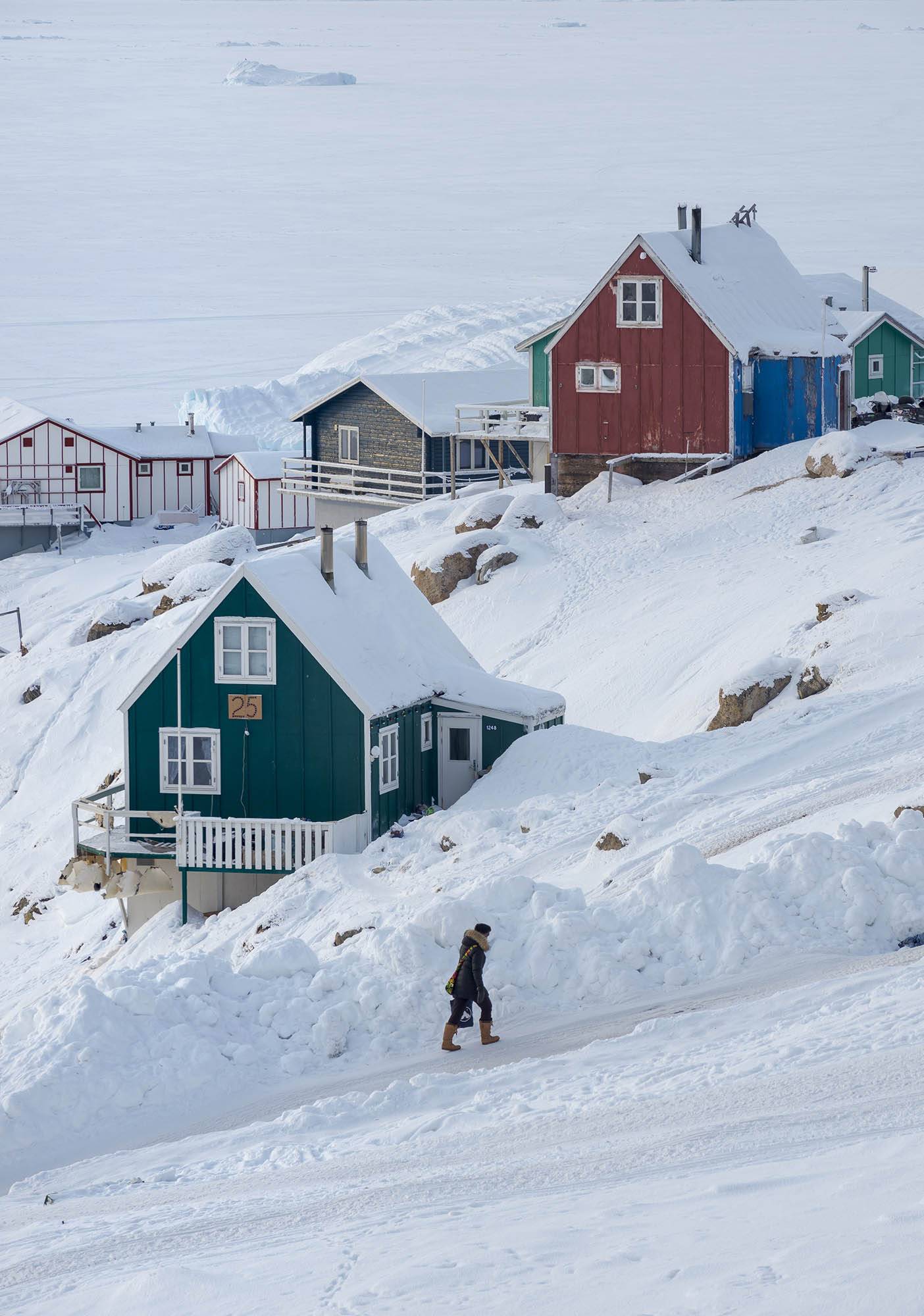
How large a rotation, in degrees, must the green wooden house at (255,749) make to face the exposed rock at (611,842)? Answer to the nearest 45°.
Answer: approximately 45° to its left

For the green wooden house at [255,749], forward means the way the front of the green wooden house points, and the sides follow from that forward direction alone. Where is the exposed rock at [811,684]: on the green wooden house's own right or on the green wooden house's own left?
on the green wooden house's own left

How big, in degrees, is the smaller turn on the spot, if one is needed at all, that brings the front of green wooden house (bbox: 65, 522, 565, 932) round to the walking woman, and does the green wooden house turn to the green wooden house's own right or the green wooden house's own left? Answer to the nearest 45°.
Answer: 0° — it already faces them

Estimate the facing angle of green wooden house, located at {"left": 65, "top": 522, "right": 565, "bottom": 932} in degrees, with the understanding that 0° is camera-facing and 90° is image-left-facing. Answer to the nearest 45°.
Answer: approximately 0°
